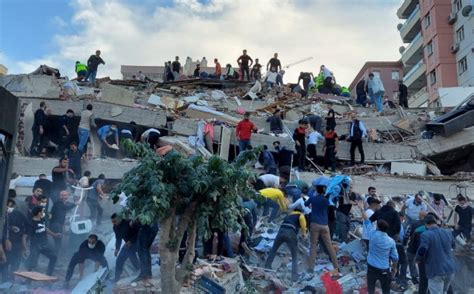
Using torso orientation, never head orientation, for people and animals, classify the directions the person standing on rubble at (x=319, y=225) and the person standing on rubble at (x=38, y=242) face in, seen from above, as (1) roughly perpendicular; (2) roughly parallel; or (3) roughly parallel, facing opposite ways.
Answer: roughly perpendicular

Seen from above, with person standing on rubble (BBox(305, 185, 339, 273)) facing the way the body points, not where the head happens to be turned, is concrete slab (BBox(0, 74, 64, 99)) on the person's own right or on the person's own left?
on the person's own left

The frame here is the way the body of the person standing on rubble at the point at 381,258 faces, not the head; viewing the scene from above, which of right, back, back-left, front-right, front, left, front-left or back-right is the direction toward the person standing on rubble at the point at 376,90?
front

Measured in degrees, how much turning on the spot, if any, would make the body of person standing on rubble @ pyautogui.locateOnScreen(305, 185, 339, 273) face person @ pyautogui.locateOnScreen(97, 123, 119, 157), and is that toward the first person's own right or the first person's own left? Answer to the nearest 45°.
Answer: approximately 45° to the first person's own left

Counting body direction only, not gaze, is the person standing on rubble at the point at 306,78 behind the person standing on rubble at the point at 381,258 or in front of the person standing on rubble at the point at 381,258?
in front

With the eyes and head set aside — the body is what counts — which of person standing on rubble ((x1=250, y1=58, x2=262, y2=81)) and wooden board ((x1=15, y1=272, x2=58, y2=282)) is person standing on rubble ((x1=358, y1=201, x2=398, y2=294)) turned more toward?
the person standing on rubble

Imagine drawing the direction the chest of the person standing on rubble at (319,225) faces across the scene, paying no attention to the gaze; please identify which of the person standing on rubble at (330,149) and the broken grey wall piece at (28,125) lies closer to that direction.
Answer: the person standing on rubble

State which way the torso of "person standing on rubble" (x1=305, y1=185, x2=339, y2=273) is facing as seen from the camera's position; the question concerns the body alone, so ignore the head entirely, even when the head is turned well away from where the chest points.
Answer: away from the camera

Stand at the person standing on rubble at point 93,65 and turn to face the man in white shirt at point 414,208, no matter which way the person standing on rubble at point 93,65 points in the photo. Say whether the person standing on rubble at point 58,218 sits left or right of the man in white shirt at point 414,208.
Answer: right

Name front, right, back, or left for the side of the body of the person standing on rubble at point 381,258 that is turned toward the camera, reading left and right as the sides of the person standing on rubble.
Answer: back

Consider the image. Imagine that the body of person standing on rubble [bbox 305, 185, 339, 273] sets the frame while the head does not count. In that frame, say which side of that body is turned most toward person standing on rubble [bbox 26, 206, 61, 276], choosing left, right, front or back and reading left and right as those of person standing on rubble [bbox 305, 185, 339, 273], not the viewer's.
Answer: left

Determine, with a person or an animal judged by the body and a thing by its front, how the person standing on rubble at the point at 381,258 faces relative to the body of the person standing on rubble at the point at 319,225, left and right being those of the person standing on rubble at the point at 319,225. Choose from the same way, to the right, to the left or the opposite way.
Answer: the same way
